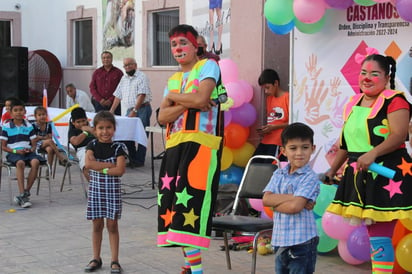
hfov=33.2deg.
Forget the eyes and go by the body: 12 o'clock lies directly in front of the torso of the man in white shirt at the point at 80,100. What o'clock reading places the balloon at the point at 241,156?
The balloon is roughly at 10 o'clock from the man in white shirt.

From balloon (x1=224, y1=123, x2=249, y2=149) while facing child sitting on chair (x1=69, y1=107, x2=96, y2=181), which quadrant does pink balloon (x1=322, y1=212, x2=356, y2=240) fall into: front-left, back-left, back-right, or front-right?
back-left

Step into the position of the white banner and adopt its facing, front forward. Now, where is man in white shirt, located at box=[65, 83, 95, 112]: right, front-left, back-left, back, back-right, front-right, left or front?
back-right

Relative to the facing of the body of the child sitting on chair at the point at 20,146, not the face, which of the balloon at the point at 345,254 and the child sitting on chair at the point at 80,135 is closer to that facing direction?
the balloon

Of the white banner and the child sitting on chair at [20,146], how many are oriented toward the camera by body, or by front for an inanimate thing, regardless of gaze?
2

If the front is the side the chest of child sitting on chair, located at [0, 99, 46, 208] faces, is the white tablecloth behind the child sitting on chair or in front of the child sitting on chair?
behind

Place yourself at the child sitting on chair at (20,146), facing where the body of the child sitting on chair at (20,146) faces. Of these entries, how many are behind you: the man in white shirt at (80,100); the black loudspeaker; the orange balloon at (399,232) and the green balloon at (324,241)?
2
